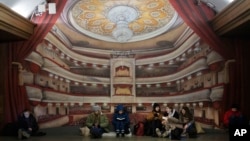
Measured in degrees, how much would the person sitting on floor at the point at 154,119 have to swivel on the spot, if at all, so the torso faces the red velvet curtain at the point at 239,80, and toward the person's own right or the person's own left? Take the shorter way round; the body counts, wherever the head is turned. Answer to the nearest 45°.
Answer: approximately 90° to the person's own left

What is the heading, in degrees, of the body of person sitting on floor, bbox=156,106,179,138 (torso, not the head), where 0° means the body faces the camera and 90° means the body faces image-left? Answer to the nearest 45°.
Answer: approximately 45°

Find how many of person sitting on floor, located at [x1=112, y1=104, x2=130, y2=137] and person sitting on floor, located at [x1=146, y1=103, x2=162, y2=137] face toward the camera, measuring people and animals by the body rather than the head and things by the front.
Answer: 2

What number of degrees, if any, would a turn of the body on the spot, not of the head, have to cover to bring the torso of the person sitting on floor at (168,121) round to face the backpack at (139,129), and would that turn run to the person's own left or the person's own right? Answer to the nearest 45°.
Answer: approximately 90° to the person's own right

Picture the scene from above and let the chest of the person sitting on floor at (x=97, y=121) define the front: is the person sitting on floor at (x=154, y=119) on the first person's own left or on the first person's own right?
on the first person's own left

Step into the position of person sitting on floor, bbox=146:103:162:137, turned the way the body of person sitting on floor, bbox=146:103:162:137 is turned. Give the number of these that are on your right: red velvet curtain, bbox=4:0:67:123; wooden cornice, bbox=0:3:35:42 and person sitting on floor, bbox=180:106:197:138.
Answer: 2

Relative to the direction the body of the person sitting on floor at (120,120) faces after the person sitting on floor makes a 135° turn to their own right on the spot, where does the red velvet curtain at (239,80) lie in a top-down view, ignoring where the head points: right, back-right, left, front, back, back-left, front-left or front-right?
back-right

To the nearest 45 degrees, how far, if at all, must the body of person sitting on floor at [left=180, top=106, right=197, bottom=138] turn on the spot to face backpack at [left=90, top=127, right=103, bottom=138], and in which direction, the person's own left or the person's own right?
approximately 45° to the person's own right
